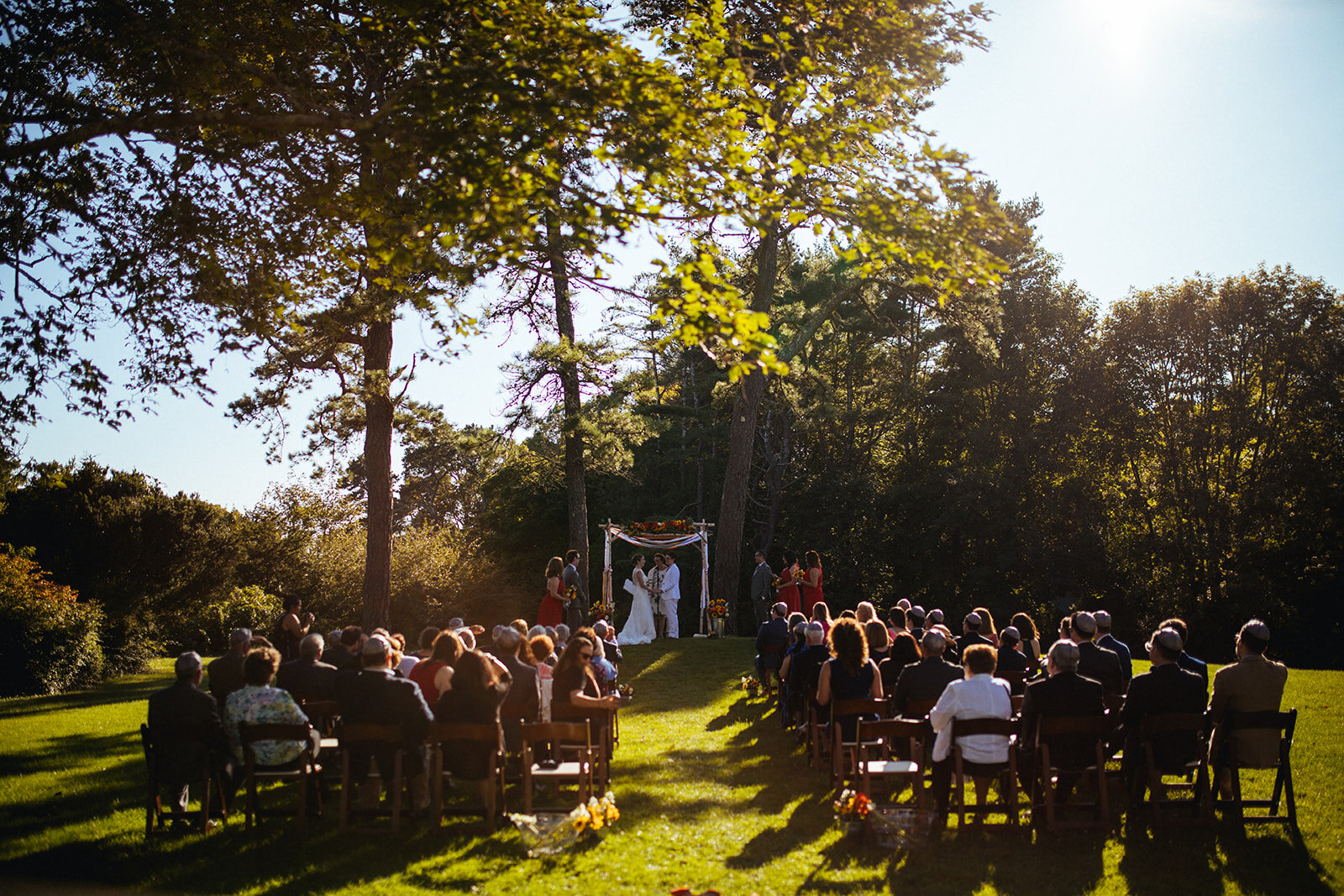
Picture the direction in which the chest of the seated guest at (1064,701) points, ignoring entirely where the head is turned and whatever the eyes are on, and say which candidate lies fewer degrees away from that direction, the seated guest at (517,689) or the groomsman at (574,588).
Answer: the groomsman

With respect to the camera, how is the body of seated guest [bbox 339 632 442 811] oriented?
away from the camera

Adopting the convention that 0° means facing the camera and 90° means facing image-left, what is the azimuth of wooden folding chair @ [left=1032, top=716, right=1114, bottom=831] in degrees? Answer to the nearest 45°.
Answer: approximately 180°

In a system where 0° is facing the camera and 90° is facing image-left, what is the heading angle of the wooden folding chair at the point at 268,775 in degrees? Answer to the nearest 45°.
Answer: approximately 180°

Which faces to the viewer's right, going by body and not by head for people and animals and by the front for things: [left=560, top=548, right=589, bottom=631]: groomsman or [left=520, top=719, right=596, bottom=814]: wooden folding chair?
the groomsman

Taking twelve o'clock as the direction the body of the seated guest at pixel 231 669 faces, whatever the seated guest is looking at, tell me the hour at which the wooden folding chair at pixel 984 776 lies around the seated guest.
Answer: The wooden folding chair is roughly at 3 o'clock from the seated guest.

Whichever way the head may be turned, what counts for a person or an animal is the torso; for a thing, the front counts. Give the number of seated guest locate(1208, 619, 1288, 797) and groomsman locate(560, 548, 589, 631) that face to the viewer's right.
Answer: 1

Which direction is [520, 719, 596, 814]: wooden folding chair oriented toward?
away from the camera

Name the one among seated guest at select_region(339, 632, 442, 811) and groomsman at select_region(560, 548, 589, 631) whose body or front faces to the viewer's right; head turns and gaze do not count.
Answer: the groomsman

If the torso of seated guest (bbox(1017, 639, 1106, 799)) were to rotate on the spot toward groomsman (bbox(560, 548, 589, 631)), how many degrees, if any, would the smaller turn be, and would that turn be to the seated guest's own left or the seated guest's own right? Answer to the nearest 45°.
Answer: approximately 45° to the seated guest's own left

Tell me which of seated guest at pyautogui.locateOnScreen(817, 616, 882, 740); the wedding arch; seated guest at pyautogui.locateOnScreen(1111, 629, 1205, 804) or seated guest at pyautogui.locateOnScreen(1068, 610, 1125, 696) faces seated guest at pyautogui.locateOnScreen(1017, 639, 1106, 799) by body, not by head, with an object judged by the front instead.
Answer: the wedding arch

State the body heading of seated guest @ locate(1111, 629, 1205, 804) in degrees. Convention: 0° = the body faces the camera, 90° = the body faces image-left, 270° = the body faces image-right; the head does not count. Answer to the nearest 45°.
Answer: approximately 135°

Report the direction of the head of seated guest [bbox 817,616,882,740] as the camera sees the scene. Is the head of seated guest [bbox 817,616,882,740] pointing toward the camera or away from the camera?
away from the camera

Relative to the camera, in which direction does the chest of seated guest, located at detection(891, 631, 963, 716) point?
away from the camera

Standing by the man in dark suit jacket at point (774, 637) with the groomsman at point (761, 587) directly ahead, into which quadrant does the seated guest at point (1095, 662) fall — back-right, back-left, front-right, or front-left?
back-right
